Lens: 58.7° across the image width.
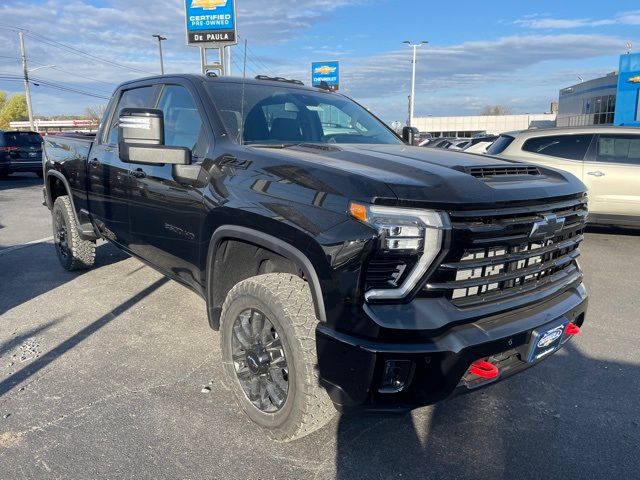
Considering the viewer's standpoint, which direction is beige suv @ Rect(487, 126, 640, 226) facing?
facing to the right of the viewer

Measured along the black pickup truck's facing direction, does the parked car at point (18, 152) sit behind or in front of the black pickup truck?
behind

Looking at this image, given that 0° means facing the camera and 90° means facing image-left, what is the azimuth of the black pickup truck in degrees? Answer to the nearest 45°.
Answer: approximately 315°

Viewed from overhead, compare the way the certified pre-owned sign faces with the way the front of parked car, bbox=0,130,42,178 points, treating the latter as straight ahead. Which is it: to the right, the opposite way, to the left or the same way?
the opposite way

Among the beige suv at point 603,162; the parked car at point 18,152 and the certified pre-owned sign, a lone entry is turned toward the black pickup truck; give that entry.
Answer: the certified pre-owned sign

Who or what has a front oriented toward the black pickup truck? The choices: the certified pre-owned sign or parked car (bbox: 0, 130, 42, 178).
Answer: the certified pre-owned sign

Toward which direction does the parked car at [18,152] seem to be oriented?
away from the camera

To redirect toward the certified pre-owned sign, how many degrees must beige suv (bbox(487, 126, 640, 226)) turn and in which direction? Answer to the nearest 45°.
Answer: approximately 135° to its left

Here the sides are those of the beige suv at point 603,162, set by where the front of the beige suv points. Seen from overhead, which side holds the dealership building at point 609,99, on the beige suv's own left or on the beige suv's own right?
on the beige suv's own left

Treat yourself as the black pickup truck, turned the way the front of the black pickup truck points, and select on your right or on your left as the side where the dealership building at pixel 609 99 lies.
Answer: on your left
